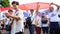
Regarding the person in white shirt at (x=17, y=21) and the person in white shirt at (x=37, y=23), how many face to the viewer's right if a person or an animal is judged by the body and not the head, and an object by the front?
0

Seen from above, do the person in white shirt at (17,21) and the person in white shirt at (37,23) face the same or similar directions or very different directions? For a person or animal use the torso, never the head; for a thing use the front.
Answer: same or similar directions

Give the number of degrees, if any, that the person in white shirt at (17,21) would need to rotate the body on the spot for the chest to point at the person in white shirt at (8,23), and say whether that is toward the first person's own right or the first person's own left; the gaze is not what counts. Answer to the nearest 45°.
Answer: approximately 90° to the first person's own right

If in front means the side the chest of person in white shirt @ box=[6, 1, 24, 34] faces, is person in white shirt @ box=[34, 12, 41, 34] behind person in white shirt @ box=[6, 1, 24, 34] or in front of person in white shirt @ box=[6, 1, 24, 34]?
behind

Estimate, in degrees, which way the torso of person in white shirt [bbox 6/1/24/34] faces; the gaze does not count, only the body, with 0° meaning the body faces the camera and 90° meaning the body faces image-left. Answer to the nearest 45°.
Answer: approximately 45°

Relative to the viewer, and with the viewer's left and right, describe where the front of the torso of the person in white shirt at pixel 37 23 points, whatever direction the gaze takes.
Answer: facing the viewer and to the left of the viewer

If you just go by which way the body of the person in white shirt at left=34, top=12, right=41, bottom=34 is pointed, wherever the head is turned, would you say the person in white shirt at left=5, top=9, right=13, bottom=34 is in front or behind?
in front

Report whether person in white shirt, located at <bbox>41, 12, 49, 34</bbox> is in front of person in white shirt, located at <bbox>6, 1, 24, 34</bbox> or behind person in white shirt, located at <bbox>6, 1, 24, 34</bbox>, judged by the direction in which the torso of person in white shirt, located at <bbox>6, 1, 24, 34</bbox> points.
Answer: behind

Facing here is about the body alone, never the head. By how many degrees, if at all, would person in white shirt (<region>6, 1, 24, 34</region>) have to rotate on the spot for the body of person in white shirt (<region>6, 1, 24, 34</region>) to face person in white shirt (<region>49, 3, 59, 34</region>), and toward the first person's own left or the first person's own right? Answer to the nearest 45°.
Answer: approximately 135° to the first person's own left
